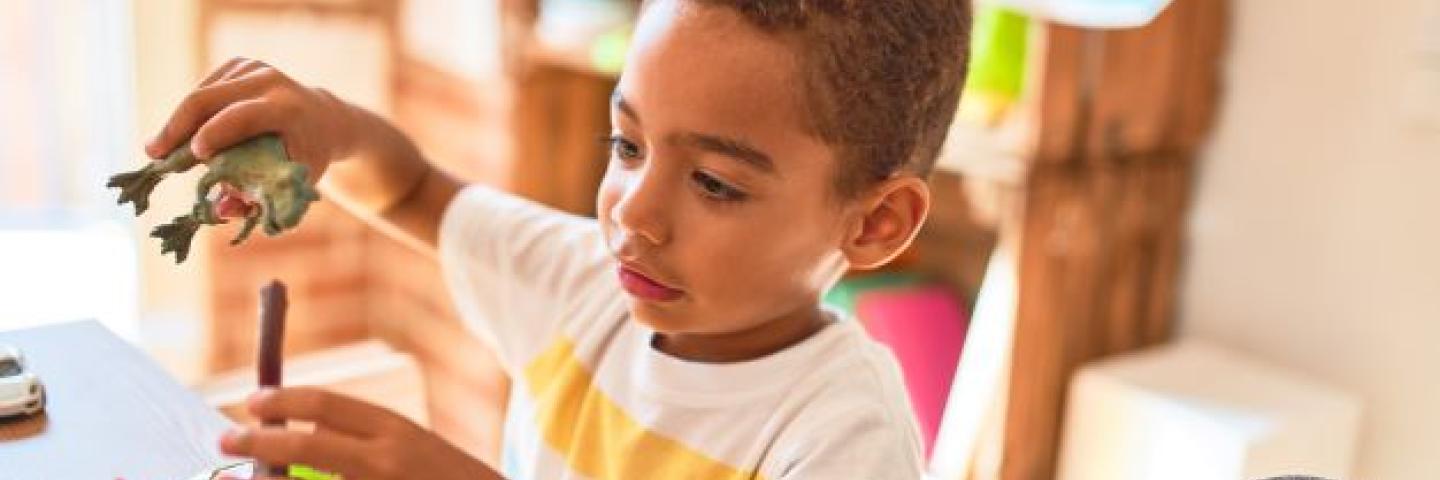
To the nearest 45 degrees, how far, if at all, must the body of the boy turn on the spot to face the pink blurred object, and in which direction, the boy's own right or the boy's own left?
approximately 180°

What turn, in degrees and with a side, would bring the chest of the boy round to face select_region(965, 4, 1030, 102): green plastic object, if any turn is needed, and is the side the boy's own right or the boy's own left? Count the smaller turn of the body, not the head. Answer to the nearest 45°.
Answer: approximately 180°

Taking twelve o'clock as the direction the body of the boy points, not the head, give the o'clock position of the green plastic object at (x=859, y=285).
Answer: The green plastic object is roughly at 5 o'clock from the boy.

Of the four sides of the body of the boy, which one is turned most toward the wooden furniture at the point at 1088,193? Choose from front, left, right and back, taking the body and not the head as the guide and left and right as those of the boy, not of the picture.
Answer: back

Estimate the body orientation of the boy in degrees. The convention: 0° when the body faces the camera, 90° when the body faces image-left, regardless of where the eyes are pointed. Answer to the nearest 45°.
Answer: approximately 45°

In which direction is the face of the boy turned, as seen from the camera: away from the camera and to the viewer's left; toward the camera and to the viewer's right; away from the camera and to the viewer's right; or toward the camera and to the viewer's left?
toward the camera and to the viewer's left
